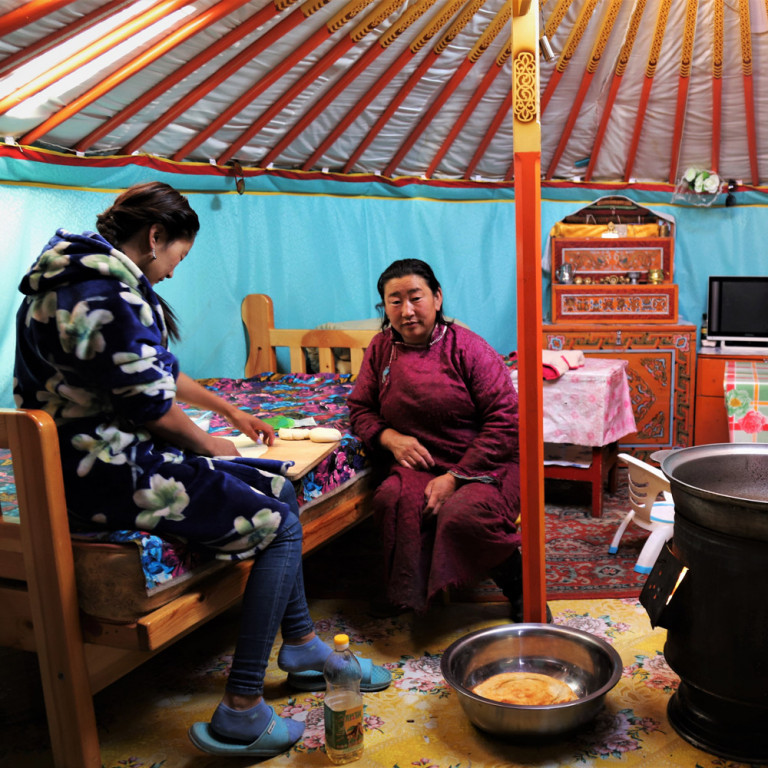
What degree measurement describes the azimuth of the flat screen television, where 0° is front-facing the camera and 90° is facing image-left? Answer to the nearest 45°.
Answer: approximately 0°

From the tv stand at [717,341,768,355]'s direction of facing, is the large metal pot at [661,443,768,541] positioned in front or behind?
in front

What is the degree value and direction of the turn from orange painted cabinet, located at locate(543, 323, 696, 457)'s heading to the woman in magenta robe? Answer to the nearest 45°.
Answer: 0° — it already faces them

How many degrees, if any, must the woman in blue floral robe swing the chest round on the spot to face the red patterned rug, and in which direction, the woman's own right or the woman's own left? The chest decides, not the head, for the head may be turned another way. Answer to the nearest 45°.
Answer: approximately 45° to the woman's own left

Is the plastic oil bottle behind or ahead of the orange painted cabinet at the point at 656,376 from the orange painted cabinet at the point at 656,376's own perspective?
ahead

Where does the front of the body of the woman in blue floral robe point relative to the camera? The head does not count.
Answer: to the viewer's right

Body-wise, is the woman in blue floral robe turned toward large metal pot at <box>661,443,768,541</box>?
yes

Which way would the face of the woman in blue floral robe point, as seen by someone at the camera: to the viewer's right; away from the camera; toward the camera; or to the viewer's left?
to the viewer's right
